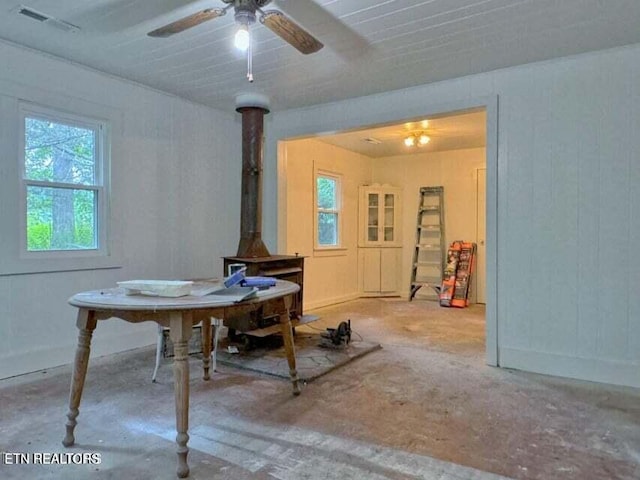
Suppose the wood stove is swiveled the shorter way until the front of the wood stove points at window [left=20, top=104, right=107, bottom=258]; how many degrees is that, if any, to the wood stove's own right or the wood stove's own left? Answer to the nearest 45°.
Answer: approximately 135° to the wood stove's own right

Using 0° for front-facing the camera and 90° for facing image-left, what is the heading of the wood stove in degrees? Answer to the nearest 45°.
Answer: approximately 315°

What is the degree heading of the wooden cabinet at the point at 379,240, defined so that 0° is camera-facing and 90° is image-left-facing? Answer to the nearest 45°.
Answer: approximately 0°
